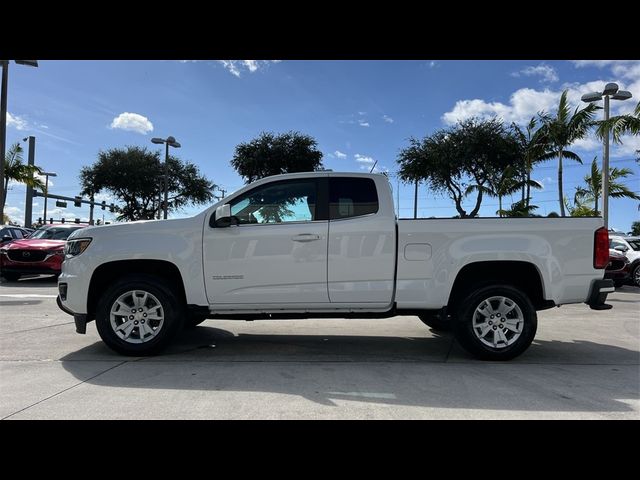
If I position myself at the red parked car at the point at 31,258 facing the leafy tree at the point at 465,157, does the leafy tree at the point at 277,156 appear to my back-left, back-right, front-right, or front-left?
front-left

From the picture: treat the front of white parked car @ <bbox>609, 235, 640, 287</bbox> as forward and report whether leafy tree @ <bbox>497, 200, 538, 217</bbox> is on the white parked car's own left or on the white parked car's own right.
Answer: on the white parked car's own right

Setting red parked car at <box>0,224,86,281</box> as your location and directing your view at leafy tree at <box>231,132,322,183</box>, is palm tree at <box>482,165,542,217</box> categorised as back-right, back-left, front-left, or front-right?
front-right

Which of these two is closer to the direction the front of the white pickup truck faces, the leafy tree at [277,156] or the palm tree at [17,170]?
the palm tree

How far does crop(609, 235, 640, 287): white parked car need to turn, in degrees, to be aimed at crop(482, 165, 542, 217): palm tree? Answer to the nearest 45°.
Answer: approximately 90° to its right

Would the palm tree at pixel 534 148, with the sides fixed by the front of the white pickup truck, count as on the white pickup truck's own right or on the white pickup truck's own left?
on the white pickup truck's own right

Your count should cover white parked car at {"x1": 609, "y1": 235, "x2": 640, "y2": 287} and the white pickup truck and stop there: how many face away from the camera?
0

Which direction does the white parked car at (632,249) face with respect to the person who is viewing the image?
facing the viewer and to the left of the viewer

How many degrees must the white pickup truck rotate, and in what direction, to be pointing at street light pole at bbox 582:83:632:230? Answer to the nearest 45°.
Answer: approximately 135° to its right

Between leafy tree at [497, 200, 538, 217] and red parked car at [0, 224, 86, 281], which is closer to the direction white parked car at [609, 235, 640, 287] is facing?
the red parked car

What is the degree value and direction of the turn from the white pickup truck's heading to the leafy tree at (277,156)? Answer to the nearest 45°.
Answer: approximately 90° to its right

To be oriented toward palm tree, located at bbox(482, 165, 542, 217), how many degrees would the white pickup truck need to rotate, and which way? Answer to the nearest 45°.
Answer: approximately 135° to its right

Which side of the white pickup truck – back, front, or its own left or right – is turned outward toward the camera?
left
